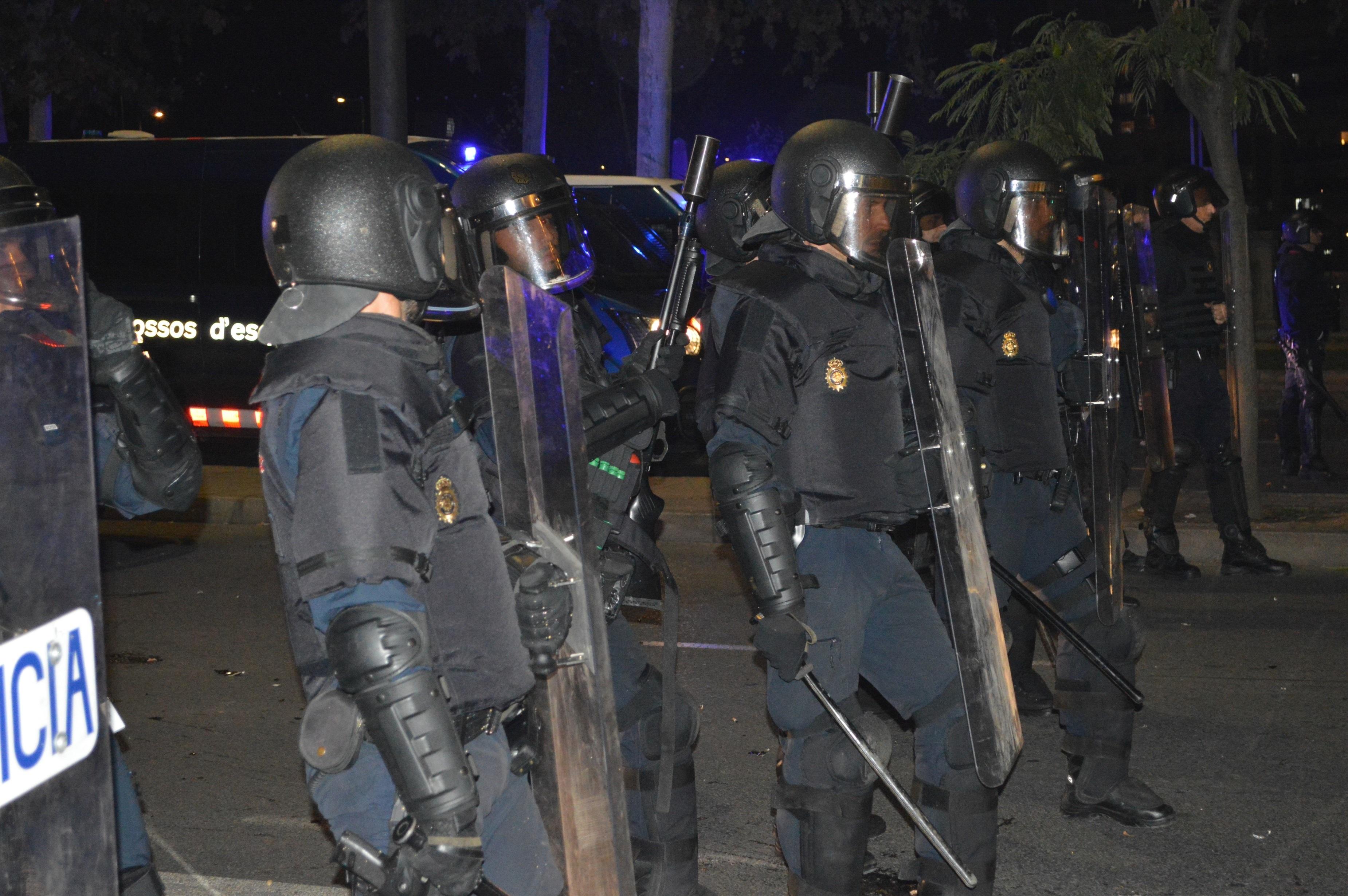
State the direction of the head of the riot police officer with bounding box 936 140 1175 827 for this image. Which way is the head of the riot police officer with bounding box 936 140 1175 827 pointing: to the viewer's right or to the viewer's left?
to the viewer's right

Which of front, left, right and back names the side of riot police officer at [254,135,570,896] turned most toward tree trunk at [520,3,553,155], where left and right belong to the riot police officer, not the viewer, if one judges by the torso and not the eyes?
left

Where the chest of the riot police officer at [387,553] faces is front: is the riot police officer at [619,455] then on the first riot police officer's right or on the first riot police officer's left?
on the first riot police officer's left

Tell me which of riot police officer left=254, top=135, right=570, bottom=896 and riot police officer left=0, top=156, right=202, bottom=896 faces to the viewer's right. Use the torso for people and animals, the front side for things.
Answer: riot police officer left=254, top=135, right=570, bottom=896

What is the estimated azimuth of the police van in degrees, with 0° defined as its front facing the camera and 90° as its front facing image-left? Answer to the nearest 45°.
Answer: approximately 270°

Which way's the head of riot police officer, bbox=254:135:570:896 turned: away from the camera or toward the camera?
away from the camera

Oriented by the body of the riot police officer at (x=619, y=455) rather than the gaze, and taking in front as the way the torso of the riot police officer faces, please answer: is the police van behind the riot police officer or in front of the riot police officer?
behind
